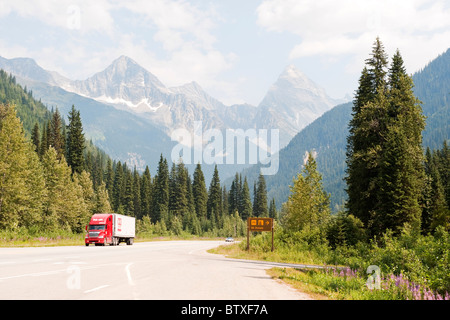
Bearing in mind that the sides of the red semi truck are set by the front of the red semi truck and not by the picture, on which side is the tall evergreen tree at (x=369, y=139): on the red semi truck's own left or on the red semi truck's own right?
on the red semi truck's own left

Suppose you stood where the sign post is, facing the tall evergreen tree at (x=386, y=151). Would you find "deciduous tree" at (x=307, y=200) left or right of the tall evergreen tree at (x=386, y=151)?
left

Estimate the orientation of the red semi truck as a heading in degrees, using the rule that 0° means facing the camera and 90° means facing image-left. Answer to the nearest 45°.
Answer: approximately 45°

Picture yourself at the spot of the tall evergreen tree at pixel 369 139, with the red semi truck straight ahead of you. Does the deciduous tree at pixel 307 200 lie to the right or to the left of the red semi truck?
right

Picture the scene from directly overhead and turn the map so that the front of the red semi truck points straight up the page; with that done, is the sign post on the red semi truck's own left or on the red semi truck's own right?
on the red semi truck's own left

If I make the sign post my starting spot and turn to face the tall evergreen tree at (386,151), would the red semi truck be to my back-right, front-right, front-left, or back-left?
back-left
